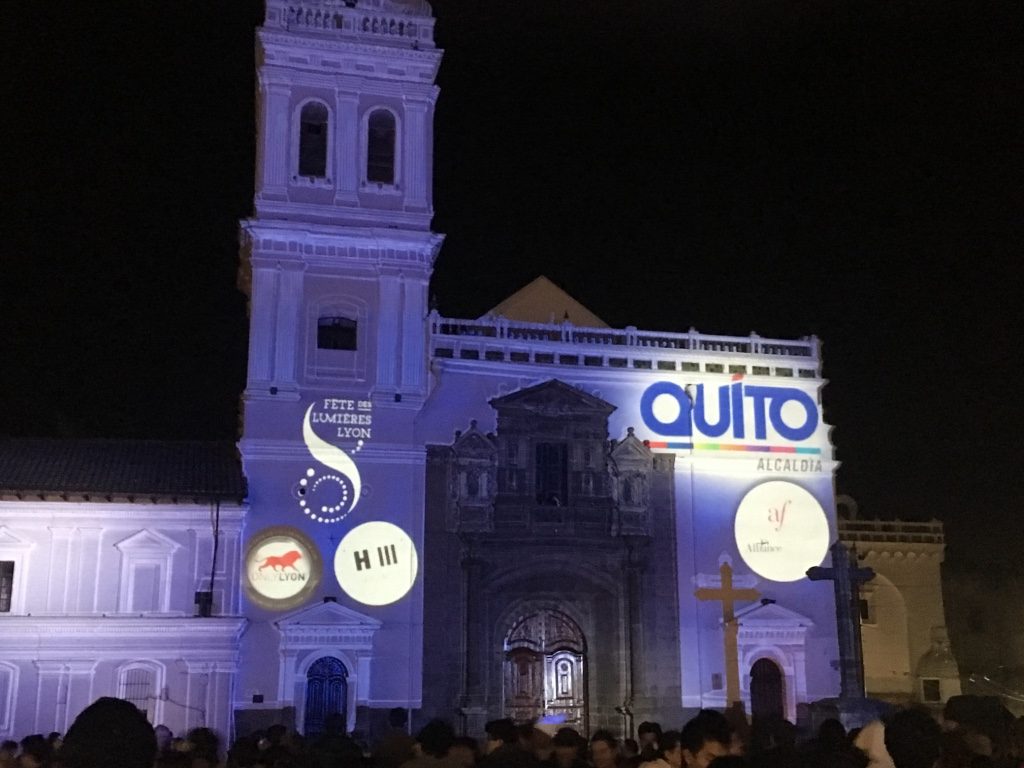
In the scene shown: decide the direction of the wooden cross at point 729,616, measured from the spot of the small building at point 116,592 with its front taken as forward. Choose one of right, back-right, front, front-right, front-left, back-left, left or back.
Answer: left

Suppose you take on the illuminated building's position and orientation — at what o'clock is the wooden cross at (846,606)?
The wooden cross is roughly at 10 o'clock from the illuminated building.

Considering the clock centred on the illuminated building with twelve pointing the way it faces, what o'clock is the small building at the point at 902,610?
The small building is roughly at 8 o'clock from the illuminated building.

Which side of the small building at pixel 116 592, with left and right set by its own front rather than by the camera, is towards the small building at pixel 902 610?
left

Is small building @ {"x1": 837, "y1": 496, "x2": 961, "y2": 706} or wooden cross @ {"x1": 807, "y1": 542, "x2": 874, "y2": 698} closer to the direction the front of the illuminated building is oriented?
the wooden cross

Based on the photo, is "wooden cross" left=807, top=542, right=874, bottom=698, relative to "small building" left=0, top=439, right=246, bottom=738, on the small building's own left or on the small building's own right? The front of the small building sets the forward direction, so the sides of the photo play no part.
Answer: on the small building's own left

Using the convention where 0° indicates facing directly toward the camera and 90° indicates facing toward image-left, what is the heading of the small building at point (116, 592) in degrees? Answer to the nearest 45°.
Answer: approximately 0°

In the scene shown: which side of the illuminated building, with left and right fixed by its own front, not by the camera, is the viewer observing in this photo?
front
